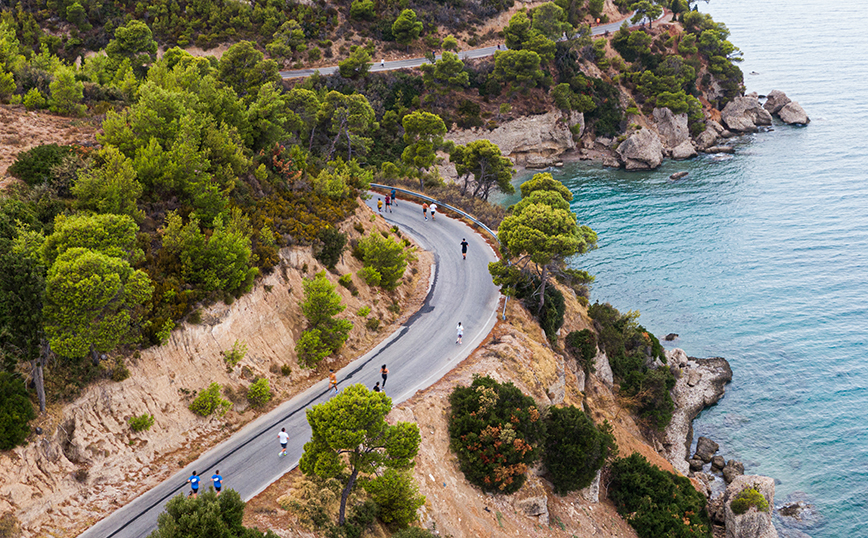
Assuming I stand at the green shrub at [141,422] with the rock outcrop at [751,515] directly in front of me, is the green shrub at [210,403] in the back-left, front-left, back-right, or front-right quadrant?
front-left

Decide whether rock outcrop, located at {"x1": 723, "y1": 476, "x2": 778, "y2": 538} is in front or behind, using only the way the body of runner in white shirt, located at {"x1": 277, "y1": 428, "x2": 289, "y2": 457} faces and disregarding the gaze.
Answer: in front

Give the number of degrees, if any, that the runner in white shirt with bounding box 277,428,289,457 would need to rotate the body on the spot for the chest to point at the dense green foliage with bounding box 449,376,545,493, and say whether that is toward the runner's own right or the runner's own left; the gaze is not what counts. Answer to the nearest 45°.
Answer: approximately 45° to the runner's own right

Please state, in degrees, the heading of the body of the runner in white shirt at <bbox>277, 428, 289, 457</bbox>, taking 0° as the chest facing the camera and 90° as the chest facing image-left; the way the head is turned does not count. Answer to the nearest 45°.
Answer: approximately 225°

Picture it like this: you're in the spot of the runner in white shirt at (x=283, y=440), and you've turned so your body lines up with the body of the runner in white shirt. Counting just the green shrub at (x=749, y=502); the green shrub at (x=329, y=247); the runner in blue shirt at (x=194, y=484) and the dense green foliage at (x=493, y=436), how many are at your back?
1

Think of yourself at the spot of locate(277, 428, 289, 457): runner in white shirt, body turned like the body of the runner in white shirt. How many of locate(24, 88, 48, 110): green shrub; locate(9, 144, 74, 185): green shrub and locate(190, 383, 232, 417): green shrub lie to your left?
3

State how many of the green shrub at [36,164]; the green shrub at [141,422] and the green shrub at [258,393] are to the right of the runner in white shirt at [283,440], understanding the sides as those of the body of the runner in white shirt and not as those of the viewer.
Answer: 0

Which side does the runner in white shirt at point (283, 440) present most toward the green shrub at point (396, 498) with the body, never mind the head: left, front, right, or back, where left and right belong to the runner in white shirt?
right

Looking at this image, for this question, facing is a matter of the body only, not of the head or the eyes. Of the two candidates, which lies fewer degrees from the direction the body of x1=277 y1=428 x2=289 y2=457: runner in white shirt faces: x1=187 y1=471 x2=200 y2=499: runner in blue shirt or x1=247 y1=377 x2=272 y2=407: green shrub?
the green shrub

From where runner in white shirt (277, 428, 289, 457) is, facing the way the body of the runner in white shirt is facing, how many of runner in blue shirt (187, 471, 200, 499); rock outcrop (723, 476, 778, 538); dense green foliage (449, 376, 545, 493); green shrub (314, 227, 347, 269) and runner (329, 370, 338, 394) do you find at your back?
1

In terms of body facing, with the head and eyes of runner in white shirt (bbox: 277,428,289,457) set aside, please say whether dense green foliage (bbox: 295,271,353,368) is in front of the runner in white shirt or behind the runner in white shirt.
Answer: in front

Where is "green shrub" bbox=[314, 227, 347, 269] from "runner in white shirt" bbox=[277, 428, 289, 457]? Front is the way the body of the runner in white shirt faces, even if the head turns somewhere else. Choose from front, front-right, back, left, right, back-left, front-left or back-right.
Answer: front-left

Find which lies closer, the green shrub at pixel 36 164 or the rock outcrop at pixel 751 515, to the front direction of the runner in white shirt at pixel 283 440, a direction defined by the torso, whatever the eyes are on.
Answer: the rock outcrop

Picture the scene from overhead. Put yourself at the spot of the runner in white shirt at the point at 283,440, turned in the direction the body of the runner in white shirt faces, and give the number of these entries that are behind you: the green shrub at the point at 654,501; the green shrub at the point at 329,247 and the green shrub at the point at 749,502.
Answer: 0

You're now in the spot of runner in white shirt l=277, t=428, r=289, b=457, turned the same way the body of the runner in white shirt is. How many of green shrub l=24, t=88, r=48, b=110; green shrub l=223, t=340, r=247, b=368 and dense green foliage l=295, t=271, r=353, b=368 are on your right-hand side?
0

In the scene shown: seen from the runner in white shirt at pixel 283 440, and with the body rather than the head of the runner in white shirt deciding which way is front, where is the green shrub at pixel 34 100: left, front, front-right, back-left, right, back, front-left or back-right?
left

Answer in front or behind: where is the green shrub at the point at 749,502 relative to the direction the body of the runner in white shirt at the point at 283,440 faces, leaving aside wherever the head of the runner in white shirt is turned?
in front

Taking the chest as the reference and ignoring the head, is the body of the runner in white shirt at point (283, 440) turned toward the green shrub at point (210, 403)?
no

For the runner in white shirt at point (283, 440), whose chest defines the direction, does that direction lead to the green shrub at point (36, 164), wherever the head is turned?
no

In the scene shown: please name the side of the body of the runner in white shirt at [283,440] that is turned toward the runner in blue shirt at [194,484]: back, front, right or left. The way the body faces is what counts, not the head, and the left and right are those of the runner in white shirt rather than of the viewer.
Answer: back
